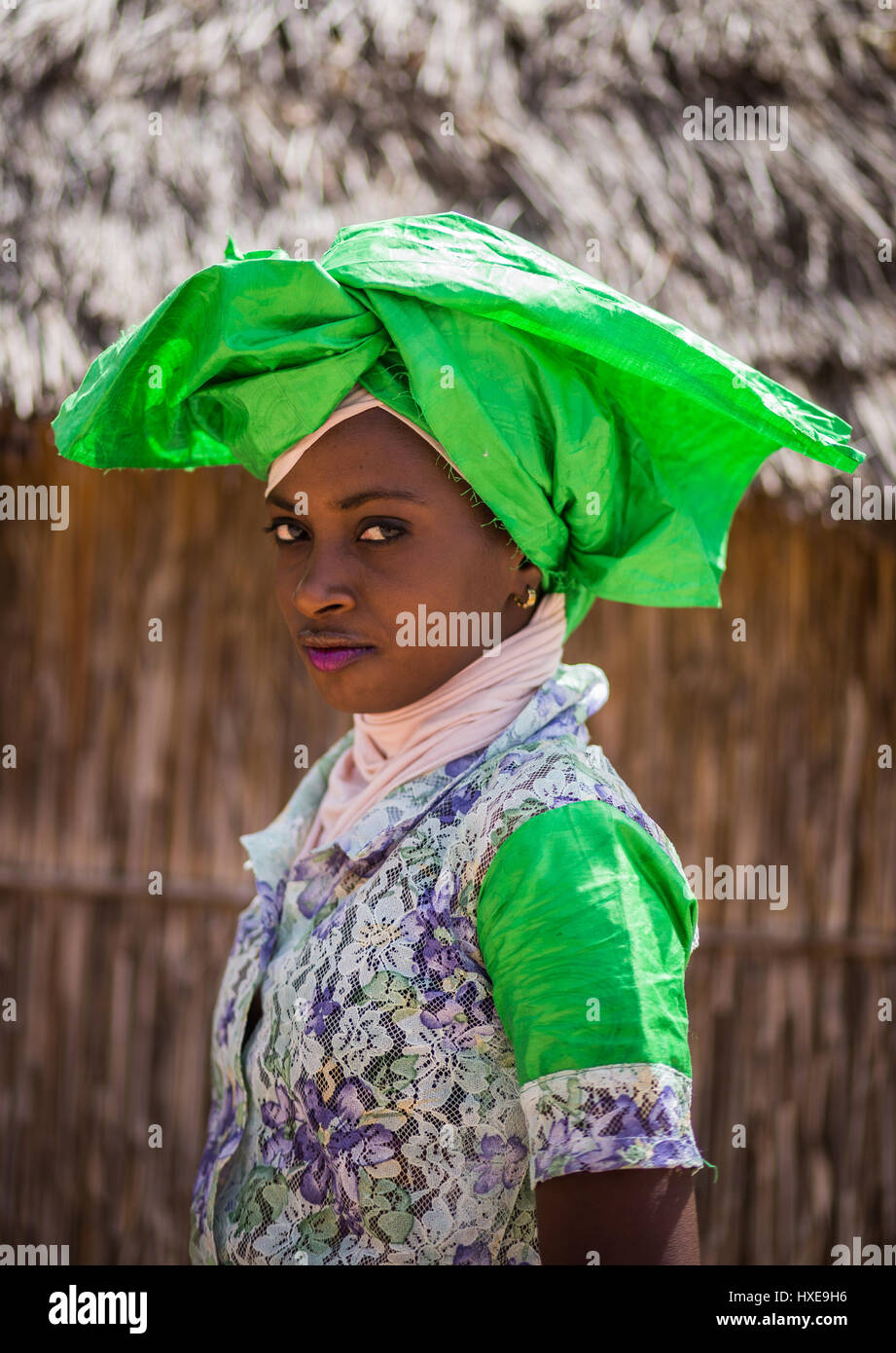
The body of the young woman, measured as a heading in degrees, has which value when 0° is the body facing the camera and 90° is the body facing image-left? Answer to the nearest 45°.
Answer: approximately 45°
